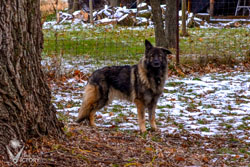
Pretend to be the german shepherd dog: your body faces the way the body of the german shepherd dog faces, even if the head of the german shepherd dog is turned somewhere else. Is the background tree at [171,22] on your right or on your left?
on your left

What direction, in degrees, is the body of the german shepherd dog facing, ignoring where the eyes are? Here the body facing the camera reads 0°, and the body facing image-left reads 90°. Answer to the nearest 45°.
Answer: approximately 315°

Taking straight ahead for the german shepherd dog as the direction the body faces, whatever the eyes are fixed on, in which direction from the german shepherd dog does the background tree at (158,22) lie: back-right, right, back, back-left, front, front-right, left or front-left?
back-left
